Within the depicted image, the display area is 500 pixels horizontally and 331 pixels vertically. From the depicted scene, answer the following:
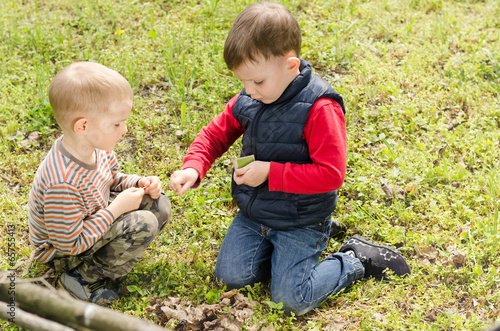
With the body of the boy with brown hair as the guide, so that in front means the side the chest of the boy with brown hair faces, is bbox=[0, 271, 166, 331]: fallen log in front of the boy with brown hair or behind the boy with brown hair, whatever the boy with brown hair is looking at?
in front

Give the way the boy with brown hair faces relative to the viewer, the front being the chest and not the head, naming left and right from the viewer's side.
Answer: facing the viewer and to the left of the viewer

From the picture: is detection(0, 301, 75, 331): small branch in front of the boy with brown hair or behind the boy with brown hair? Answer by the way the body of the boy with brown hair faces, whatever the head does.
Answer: in front
